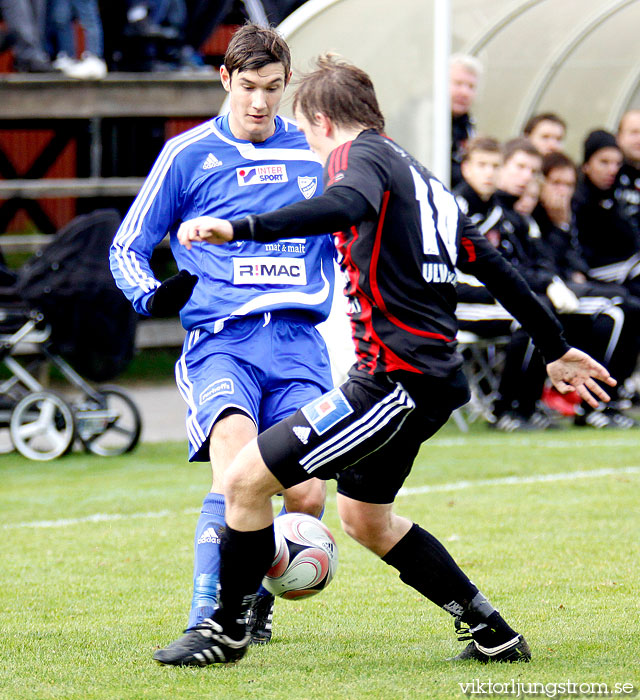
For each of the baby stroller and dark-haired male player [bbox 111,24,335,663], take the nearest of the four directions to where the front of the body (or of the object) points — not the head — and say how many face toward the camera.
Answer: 1

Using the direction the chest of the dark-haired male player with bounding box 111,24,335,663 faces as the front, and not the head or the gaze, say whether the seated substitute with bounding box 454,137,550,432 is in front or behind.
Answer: behind

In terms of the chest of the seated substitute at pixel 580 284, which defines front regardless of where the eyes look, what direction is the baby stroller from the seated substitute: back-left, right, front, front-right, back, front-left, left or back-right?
right

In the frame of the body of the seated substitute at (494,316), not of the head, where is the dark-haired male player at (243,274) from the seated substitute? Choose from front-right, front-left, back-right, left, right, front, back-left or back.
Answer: front-right

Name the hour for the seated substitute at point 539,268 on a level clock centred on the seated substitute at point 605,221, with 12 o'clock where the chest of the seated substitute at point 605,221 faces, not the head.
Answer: the seated substitute at point 539,268 is roughly at 2 o'clock from the seated substitute at point 605,221.
